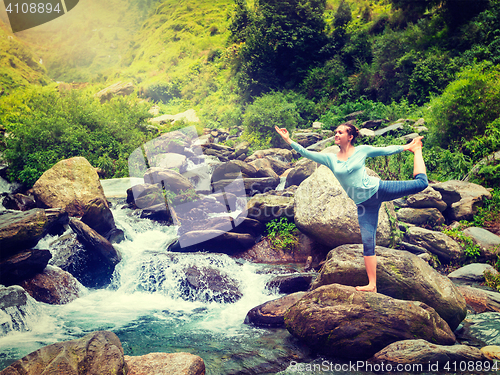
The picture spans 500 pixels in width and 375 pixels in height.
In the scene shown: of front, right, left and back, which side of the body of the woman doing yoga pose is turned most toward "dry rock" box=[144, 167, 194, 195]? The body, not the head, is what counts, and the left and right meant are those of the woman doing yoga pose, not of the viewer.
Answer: right

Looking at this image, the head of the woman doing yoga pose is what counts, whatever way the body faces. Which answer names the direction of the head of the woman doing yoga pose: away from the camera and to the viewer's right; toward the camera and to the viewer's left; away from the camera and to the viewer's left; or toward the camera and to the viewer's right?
toward the camera and to the viewer's left

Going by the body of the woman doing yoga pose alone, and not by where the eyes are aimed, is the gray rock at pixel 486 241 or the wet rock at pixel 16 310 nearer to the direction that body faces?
the wet rock

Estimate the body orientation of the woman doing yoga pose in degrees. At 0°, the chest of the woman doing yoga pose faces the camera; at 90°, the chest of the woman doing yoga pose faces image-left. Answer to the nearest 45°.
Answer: approximately 45°

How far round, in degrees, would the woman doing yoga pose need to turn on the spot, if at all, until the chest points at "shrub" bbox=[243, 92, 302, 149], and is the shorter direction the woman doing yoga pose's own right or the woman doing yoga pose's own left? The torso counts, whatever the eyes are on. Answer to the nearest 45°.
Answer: approximately 135° to the woman doing yoga pose's own right

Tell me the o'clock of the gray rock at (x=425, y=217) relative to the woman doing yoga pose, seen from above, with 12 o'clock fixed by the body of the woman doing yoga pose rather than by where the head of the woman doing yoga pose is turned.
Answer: The gray rock is roughly at 5 o'clock from the woman doing yoga pose.

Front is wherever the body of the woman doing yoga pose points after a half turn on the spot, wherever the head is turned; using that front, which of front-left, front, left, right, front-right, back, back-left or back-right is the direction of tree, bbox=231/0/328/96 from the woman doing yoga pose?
front-left

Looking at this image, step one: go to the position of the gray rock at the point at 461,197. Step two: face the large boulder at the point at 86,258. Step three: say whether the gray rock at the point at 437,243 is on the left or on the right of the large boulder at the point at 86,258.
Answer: left

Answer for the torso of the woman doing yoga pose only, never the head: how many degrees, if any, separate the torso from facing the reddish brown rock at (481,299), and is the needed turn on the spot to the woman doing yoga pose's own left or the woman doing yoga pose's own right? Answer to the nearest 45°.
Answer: approximately 180°

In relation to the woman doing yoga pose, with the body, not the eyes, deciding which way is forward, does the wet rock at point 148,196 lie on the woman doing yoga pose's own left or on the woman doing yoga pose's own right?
on the woman doing yoga pose's own right

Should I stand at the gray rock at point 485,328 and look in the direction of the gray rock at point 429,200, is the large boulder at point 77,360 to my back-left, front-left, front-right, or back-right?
back-left
